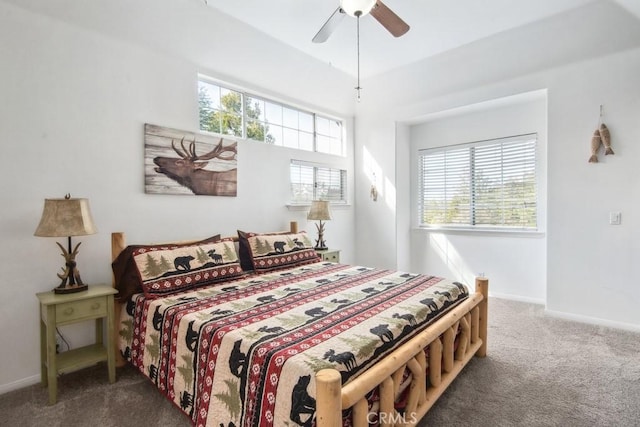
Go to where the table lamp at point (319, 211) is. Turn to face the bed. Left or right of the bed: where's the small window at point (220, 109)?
right

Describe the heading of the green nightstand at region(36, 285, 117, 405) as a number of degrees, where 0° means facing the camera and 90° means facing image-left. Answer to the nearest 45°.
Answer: approximately 315°

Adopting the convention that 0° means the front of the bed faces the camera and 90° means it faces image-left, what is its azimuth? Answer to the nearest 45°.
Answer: approximately 315°

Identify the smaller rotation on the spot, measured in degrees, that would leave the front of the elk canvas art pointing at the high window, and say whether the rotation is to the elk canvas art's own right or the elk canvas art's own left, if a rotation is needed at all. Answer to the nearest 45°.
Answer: approximately 90° to the elk canvas art's own left

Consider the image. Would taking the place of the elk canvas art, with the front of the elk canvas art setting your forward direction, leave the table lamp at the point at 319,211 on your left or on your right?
on your left

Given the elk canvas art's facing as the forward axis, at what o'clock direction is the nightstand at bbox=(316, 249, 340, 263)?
The nightstand is roughly at 10 o'clock from the elk canvas art.

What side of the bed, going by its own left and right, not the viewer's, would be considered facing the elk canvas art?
back
